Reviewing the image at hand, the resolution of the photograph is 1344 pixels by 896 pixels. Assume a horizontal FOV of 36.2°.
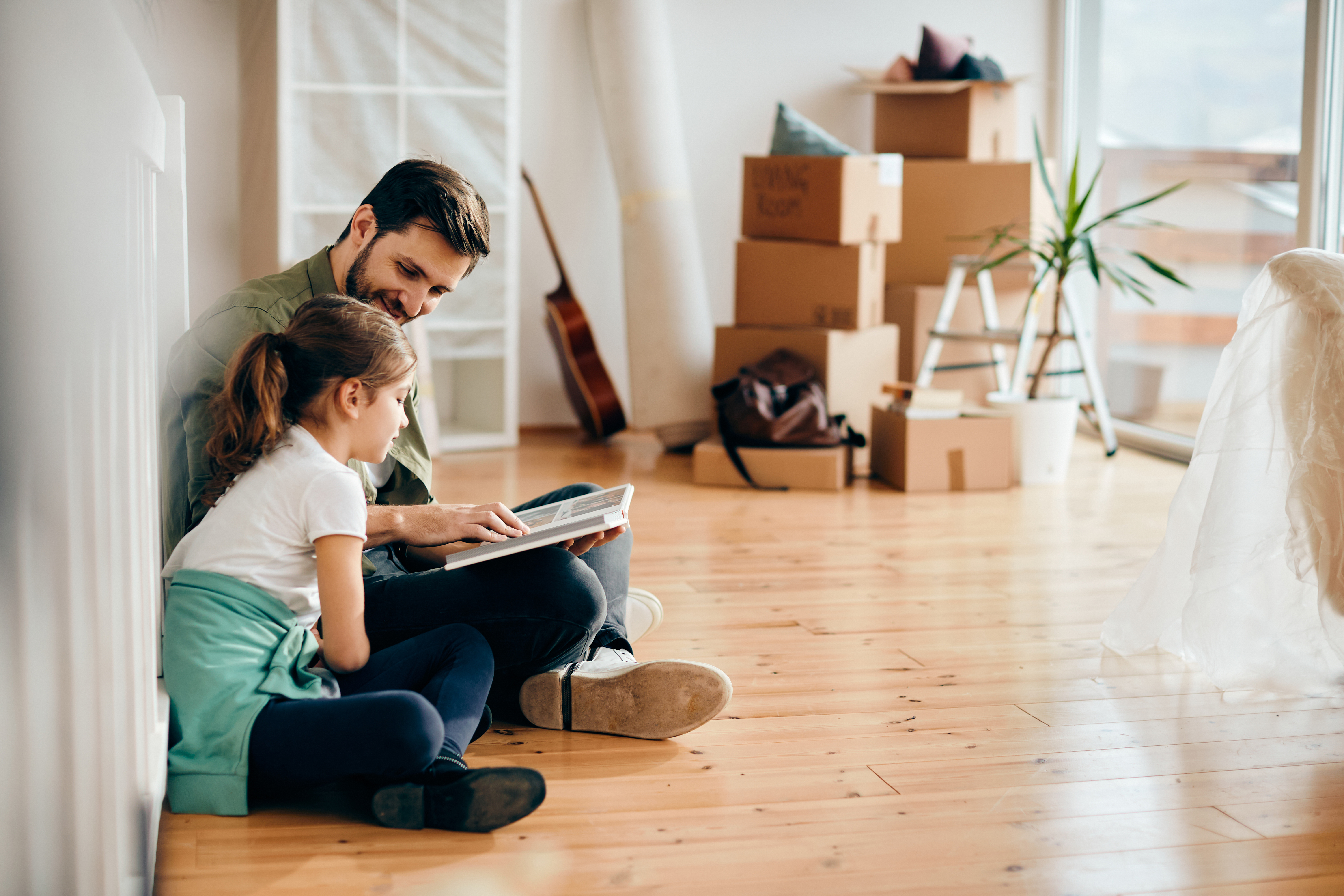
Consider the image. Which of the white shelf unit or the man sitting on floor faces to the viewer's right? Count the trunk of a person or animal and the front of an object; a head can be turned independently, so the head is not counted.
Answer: the man sitting on floor

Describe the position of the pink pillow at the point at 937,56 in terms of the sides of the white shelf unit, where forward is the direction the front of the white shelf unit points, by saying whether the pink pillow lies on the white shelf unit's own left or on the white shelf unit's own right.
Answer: on the white shelf unit's own left

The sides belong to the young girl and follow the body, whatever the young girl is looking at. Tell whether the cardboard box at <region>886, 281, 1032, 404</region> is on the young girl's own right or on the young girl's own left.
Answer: on the young girl's own left

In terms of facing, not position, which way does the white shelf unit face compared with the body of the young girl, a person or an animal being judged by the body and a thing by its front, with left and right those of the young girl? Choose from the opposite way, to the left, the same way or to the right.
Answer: to the right

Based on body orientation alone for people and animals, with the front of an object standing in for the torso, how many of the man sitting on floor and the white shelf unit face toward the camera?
1

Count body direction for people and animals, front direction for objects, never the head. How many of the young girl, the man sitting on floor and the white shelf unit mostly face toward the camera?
1

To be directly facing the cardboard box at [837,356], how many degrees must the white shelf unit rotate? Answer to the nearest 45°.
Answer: approximately 90° to its left

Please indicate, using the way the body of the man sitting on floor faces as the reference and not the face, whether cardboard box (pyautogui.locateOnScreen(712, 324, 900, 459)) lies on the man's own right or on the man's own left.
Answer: on the man's own left

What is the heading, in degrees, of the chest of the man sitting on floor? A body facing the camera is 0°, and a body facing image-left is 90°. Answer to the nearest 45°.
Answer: approximately 270°

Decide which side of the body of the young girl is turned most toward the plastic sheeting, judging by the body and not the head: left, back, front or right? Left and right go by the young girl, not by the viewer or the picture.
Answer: front

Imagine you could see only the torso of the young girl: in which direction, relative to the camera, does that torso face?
to the viewer's right

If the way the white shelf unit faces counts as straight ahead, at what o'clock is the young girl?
The young girl is roughly at 12 o'clock from the white shelf unit.

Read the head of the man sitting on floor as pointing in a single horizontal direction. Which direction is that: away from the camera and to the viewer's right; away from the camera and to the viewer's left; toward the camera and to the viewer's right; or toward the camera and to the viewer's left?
toward the camera and to the viewer's right

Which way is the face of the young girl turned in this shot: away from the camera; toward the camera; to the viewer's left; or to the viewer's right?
to the viewer's right

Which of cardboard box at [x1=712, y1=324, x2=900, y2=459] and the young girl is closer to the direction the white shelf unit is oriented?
the young girl

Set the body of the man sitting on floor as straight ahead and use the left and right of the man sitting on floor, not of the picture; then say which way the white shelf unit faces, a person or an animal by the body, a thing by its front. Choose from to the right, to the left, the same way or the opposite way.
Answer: to the right

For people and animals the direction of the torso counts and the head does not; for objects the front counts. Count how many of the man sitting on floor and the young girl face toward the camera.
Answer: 0
